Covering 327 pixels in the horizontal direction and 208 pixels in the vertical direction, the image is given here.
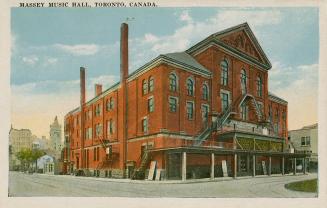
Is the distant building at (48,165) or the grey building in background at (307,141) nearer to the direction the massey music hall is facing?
the grey building in background

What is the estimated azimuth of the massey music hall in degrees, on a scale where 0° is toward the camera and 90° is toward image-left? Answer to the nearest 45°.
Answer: approximately 315°

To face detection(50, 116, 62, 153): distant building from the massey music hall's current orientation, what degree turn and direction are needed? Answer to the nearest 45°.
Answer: approximately 135° to its right

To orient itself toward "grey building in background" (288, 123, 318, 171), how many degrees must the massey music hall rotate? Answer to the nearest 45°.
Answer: approximately 45° to its left

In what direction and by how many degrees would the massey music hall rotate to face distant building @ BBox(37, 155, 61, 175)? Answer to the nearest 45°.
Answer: approximately 135° to its right

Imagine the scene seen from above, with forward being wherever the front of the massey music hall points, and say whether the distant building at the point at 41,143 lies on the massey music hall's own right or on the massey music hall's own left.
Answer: on the massey music hall's own right
